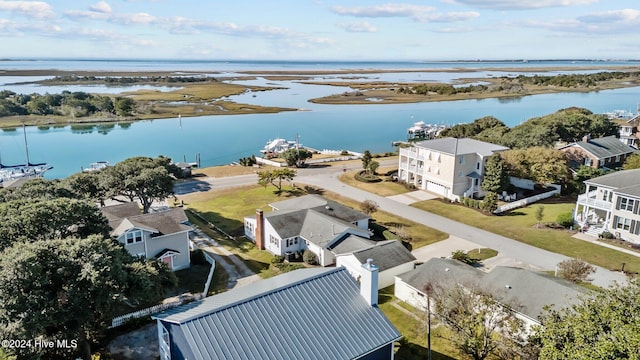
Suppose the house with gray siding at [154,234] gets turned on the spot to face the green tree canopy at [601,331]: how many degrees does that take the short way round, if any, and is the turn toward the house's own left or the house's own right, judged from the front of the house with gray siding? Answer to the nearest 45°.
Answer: approximately 45° to the house's own left

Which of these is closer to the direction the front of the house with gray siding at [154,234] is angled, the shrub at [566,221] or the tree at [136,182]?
the shrub

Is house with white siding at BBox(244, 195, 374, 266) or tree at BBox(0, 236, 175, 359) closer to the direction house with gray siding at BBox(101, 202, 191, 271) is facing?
the tree

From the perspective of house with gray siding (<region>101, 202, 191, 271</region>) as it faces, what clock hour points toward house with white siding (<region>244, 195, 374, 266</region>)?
house with white siding (<region>244, 195, 374, 266</region>) is roughly at 9 o'clock from house with gray siding (<region>101, 202, 191, 271</region>).

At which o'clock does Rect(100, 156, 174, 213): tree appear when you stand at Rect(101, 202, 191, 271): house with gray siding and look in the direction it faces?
The tree is roughly at 6 o'clock from the house with gray siding.

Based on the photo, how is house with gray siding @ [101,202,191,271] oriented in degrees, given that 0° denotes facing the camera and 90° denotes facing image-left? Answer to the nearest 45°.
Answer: approximately 0°

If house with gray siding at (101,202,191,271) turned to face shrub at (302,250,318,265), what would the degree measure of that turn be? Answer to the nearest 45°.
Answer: approximately 90° to its left

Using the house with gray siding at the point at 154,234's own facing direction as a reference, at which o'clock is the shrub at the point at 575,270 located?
The shrub is roughly at 10 o'clock from the house with gray siding.

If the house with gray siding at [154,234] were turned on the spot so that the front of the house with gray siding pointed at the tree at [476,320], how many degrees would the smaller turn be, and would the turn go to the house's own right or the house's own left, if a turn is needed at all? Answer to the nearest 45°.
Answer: approximately 45° to the house's own left
